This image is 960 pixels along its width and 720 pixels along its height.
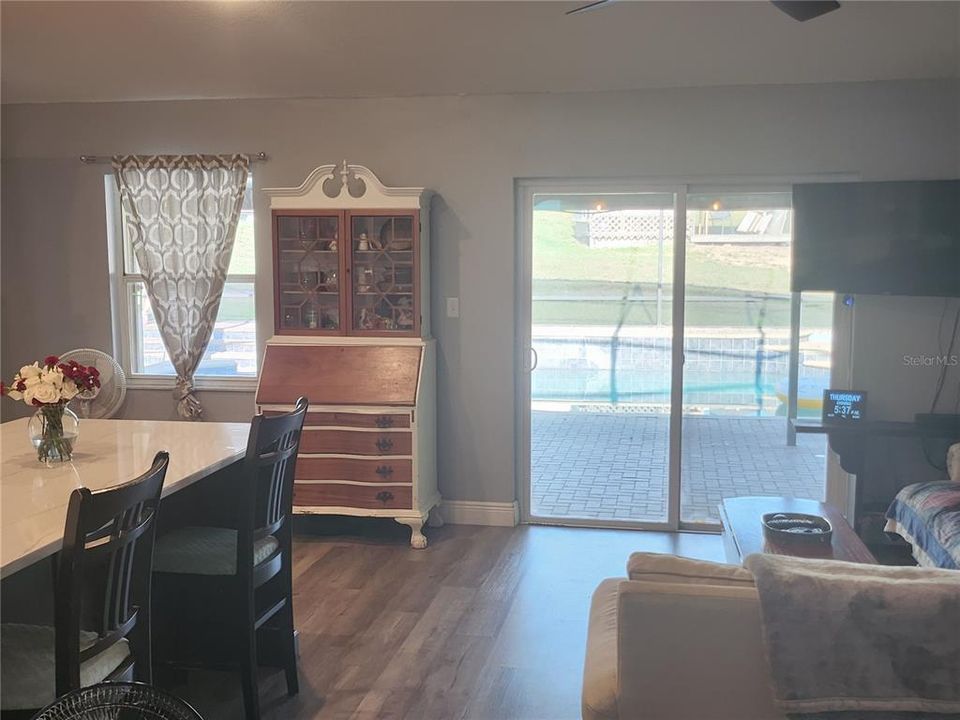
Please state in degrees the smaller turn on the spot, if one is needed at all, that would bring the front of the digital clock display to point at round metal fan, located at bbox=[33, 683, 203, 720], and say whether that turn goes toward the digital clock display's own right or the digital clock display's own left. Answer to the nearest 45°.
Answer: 0° — it already faces it

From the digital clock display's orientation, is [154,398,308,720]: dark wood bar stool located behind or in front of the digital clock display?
in front

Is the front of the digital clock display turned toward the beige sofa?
yes

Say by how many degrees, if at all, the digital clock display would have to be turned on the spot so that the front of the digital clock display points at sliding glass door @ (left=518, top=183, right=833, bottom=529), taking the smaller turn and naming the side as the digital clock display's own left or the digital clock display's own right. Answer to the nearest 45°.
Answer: approximately 90° to the digital clock display's own right

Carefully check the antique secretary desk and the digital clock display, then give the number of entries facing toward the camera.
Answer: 2

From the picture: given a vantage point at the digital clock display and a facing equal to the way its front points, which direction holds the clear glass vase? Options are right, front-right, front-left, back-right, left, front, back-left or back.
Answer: front-right

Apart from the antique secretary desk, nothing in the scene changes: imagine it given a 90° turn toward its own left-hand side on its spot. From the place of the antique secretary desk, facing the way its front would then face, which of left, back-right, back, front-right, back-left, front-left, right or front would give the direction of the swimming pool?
front

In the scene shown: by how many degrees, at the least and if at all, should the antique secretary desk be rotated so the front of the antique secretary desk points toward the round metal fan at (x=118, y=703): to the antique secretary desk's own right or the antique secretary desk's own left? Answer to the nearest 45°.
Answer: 0° — it already faces it

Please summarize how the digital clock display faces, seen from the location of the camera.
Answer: facing the viewer

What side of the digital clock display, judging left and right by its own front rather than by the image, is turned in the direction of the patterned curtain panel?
right

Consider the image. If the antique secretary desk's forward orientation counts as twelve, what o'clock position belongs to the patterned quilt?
The patterned quilt is roughly at 10 o'clock from the antique secretary desk.

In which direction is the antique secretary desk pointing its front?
toward the camera

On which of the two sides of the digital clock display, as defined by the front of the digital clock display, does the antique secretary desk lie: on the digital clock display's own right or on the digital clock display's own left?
on the digital clock display's own right

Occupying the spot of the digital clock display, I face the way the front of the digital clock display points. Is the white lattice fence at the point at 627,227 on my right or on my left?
on my right

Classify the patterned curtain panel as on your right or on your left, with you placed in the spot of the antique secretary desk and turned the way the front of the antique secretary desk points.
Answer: on your right

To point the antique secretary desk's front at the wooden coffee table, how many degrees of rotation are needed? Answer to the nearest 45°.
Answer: approximately 45° to its left
